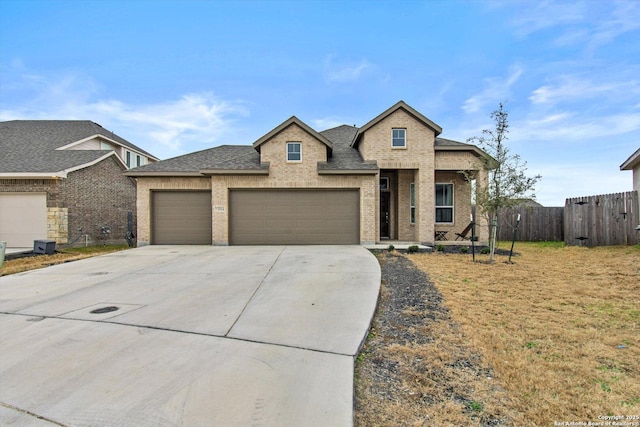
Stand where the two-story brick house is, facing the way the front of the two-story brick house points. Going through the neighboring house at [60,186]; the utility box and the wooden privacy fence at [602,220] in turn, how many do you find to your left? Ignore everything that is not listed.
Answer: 1

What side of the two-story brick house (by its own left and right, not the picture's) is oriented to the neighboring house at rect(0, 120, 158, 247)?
right

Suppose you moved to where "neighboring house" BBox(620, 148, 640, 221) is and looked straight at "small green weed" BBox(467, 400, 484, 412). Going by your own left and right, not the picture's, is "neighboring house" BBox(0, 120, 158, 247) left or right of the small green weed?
right

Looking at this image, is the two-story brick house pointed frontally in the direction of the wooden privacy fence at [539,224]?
no

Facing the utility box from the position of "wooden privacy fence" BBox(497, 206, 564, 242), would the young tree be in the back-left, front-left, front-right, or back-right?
front-left

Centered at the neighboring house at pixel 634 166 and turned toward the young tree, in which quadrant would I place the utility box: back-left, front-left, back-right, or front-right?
front-right

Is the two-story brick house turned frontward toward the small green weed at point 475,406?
yes

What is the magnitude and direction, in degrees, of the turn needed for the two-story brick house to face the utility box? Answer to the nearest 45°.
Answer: approximately 90° to its right

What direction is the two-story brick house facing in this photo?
toward the camera

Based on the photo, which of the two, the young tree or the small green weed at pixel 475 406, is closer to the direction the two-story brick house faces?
the small green weed

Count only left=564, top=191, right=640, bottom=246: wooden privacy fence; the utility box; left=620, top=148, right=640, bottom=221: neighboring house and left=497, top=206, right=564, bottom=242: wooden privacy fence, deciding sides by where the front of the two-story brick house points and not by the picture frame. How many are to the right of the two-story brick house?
1

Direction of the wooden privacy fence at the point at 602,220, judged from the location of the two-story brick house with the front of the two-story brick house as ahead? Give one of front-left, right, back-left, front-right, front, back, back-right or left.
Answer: left

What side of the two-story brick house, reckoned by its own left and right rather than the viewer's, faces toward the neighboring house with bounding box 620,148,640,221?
left

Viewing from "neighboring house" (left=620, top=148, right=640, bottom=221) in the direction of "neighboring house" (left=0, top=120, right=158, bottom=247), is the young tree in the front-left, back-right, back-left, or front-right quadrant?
front-left

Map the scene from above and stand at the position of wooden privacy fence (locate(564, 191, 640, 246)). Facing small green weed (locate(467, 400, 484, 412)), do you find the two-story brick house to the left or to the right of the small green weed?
right
